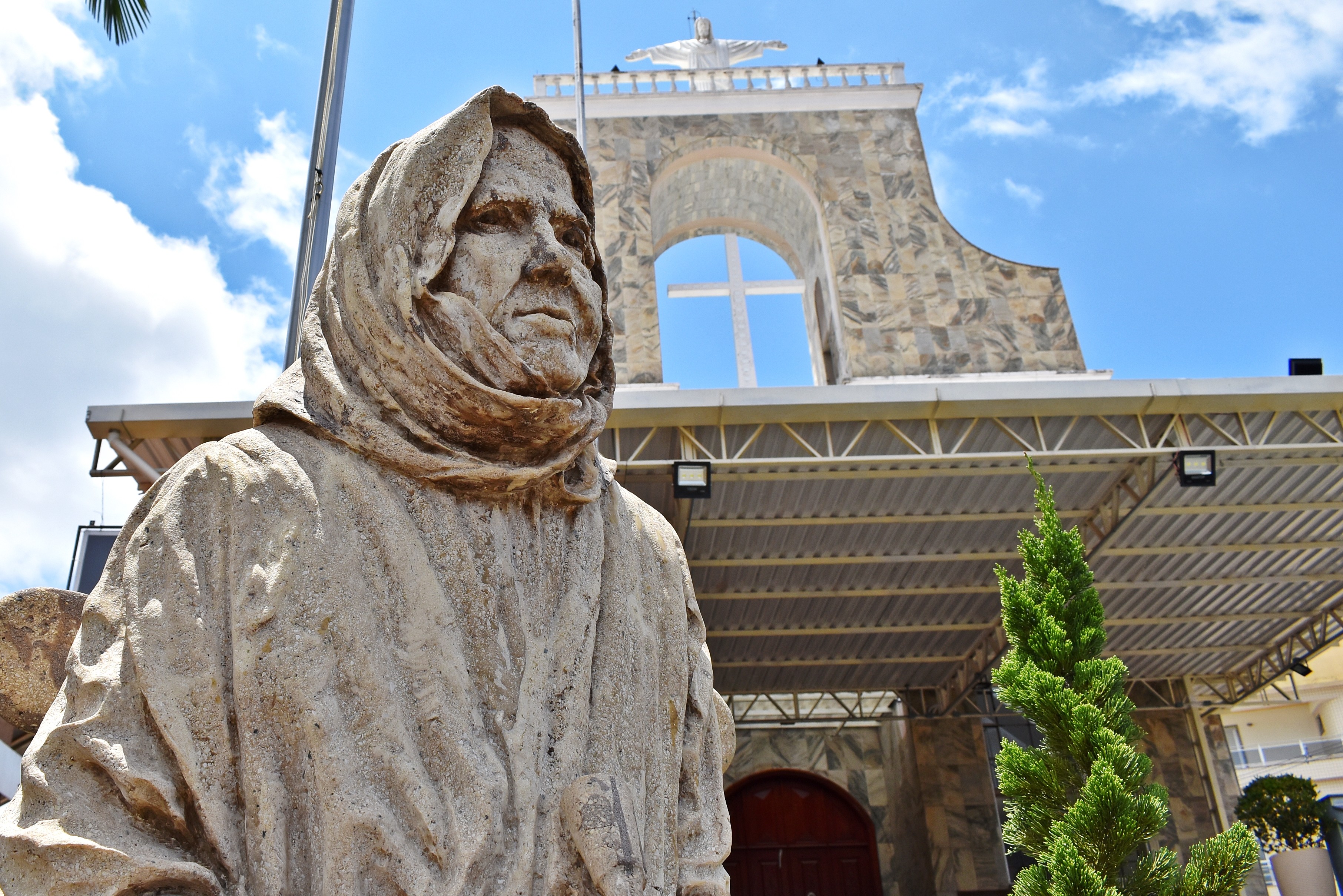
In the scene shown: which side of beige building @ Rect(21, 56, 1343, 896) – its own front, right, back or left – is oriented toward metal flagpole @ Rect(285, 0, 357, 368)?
front

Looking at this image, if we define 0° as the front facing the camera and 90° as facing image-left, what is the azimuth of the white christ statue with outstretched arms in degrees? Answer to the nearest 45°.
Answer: approximately 0°

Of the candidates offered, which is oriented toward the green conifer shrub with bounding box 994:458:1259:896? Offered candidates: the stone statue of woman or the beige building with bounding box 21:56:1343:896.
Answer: the beige building

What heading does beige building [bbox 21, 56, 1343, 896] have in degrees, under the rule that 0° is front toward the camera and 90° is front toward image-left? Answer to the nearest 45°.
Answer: approximately 0°

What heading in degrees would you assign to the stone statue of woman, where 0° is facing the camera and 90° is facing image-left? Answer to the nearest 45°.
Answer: approximately 315°
